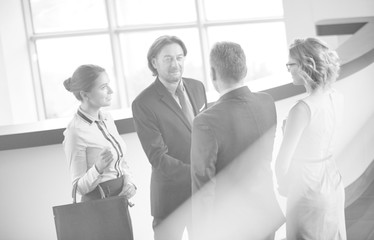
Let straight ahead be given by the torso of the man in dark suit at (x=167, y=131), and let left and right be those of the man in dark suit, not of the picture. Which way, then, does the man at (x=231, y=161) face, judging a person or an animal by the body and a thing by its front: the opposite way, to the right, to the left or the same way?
the opposite way

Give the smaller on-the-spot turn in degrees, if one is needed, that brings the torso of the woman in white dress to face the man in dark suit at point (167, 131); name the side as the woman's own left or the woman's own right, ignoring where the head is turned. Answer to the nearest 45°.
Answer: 0° — they already face them

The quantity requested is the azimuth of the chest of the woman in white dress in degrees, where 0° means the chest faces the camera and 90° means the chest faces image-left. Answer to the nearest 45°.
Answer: approximately 135°

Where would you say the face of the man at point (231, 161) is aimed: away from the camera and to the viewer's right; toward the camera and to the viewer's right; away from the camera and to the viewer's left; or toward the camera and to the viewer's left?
away from the camera and to the viewer's left

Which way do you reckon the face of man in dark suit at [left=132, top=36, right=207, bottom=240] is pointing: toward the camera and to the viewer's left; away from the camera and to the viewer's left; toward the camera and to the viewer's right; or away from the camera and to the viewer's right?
toward the camera and to the viewer's right

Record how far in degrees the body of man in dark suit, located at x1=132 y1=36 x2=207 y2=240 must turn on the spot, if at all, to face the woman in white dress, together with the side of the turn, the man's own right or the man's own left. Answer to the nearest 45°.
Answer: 0° — they already face them

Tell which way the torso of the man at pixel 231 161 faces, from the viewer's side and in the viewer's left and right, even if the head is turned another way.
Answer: facing away from the viewer and to the left of the viewer
